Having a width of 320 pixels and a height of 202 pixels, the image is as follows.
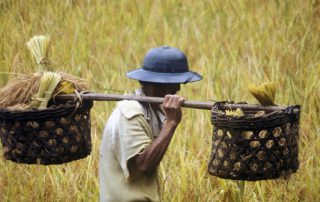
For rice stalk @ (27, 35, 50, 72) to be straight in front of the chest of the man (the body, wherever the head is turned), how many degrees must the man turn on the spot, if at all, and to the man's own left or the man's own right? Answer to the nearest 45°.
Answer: approximately 135° to the man's own left

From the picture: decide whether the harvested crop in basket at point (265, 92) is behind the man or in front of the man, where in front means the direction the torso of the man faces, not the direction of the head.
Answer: in front
